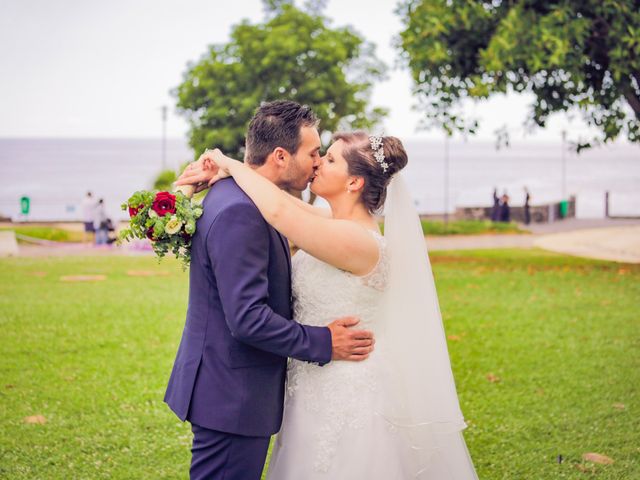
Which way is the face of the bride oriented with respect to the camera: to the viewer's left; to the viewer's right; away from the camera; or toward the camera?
to the viewer's left

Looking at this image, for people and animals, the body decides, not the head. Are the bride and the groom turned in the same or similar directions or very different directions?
very different directions

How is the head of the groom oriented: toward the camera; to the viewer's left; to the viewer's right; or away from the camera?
to the viewer's right

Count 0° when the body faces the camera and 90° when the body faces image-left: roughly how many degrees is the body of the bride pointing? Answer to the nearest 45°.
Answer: approximately 90°

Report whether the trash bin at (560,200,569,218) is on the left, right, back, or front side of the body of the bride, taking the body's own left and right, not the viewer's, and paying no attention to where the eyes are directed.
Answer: right

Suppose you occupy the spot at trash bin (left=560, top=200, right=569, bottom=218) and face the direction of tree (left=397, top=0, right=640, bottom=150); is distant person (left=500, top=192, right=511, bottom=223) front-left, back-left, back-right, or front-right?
front-right

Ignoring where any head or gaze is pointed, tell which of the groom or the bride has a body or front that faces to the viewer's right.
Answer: the groom

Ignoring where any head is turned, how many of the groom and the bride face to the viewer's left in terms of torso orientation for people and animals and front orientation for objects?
1

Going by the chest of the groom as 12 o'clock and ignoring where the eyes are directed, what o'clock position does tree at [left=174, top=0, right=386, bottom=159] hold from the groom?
The tree is roughly at 9 o'clock from the groom.

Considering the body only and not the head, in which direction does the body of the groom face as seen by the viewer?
to the viewer's right
